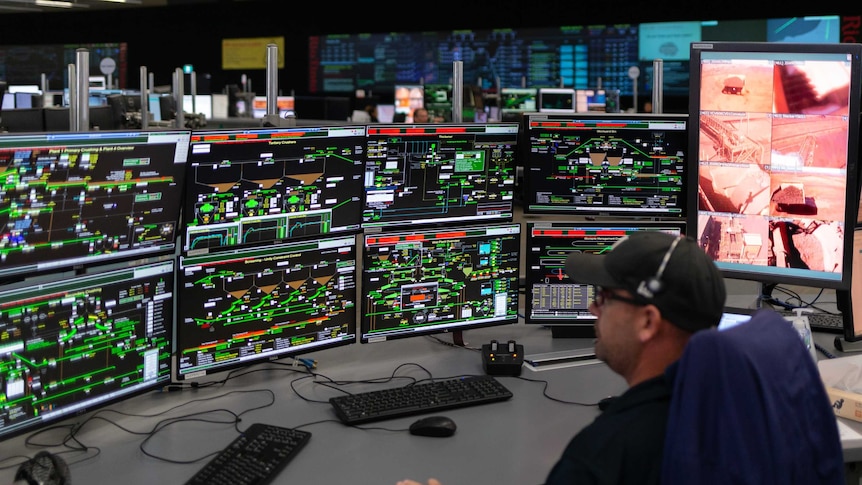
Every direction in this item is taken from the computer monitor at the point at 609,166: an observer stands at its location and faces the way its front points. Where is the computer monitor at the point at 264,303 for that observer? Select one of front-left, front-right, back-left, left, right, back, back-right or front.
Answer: front-right

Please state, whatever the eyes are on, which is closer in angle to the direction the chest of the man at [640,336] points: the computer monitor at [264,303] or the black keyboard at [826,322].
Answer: the computer monitor

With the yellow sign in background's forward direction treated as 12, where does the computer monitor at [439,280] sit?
The computer monitor is roughly at 12 o'clock from the yellow sign in background.

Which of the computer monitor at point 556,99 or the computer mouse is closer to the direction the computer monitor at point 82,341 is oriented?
the computer mouse

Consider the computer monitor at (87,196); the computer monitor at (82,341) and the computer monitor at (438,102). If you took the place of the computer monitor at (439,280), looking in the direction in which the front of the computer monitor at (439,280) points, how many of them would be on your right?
2

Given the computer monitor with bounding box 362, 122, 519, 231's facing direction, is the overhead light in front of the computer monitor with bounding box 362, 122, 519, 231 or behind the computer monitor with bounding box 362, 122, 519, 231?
behind

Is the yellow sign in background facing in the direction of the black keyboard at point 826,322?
yes

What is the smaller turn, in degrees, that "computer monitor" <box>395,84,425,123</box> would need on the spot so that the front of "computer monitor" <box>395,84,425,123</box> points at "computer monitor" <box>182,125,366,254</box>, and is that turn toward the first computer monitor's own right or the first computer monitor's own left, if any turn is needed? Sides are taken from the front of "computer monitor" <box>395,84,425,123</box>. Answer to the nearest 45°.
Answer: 0° — it already faces it
